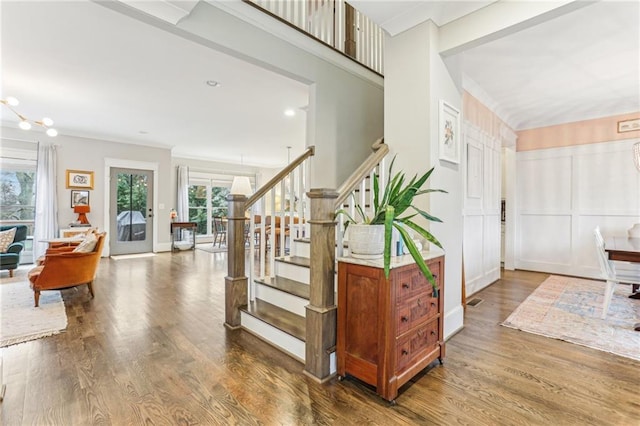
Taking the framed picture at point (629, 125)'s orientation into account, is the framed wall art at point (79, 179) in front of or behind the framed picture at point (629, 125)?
in front

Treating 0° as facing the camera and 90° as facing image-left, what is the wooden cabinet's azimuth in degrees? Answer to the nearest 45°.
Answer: approximately 315°

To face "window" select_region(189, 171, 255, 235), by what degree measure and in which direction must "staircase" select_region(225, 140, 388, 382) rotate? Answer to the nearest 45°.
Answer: approximately 90° to its right

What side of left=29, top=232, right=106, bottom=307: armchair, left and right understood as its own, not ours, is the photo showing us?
left

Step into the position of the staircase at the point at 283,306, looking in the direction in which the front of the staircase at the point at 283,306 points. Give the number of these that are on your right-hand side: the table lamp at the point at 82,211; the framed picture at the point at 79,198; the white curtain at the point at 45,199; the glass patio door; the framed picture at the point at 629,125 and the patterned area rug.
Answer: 4

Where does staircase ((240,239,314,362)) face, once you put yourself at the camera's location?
facing the viewer and to the left of the viewer

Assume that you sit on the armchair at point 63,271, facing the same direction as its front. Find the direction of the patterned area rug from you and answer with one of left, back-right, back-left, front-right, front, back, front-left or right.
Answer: back-left

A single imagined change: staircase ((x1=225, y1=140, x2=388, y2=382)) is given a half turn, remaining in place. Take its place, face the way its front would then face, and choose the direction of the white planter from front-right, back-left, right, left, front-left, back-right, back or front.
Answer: right
